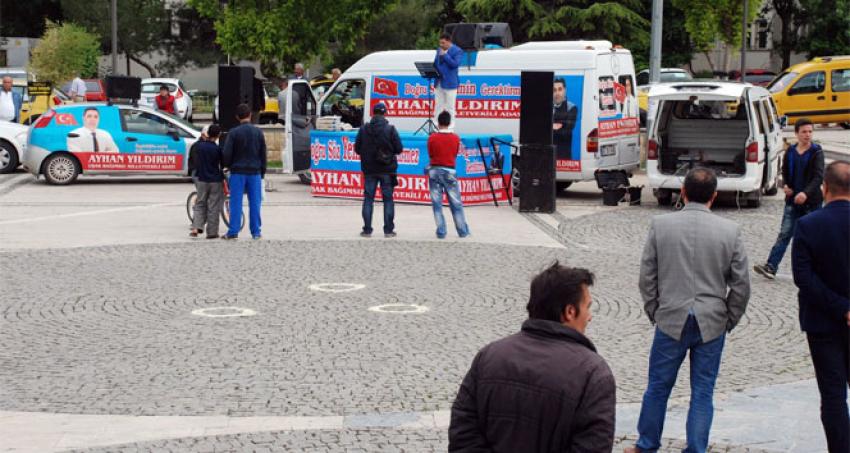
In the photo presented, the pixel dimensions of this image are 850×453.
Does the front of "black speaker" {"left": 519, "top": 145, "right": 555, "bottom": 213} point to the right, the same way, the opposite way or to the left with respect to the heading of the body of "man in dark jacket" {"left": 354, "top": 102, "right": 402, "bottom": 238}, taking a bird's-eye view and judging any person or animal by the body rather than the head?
the opposite way

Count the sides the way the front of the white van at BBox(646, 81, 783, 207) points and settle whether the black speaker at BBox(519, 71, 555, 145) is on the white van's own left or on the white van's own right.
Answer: on the white van's own left

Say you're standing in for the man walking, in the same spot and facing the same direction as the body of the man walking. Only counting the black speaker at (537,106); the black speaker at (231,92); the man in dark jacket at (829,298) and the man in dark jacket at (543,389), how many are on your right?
2

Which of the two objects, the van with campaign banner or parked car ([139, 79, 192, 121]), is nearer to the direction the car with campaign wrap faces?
the van with campaign banner

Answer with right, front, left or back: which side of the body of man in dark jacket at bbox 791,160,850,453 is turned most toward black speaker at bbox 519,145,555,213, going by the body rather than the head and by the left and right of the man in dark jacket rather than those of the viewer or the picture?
front

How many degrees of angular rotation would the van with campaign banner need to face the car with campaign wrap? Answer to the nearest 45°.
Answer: approximately 45° to its left

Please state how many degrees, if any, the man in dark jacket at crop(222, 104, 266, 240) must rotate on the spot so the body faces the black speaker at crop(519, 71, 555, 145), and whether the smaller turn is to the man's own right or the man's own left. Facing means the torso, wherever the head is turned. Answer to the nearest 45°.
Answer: approximately 45° to the man's own right

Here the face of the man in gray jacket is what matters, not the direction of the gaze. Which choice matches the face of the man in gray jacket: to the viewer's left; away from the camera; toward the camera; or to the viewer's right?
away from the camera

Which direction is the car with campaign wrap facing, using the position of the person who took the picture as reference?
facing to the right of the viewer

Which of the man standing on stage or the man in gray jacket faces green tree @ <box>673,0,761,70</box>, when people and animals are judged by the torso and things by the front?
the man in gray jacket

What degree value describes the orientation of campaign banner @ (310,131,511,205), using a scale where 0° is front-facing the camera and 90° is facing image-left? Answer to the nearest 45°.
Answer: approximately 0°

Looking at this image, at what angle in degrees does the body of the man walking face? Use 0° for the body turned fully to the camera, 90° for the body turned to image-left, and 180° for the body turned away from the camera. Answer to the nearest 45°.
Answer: approximately 45°

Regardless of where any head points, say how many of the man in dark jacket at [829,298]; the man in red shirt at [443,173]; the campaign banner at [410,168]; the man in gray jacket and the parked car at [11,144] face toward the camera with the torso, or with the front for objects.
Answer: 1

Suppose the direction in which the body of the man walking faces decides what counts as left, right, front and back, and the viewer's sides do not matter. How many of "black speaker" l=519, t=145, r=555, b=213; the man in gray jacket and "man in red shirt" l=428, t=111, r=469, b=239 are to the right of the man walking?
2

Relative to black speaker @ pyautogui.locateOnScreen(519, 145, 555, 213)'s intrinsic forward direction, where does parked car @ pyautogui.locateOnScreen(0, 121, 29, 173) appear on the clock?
The parked car is roughly at 4 o'clock from the black speaker.

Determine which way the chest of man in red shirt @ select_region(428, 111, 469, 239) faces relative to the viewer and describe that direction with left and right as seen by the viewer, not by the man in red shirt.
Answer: facing away from the viewer

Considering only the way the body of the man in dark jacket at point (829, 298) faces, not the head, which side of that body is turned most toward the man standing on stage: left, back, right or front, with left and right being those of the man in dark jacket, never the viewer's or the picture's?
front

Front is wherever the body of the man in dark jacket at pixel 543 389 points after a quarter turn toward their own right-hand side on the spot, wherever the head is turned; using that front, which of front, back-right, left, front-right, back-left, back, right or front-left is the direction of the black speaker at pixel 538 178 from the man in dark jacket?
back-left

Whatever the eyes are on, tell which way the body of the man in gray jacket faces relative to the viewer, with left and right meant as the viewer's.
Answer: facing away from the viewer

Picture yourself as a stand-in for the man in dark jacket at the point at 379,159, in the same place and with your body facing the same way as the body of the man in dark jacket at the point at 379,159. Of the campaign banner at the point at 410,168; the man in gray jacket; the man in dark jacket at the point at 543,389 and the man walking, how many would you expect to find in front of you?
1
